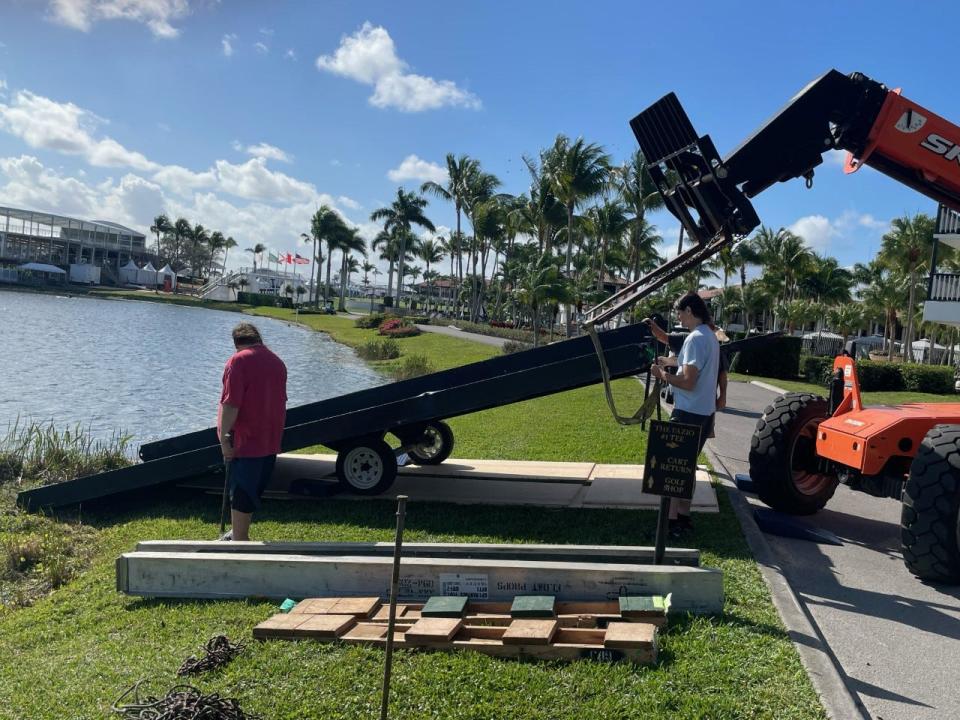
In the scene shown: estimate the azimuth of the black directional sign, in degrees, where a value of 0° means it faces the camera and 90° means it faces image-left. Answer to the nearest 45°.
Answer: approximately 0°

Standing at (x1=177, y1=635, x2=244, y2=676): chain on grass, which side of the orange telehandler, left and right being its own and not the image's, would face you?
front

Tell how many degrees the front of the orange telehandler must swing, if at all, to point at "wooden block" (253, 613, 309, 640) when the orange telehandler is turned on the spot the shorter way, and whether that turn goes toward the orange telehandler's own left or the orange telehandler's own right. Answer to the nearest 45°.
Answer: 0° — it already faces it

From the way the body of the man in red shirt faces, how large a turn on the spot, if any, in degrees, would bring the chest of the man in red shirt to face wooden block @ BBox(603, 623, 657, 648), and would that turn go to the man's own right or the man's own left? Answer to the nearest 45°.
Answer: approximately 180°

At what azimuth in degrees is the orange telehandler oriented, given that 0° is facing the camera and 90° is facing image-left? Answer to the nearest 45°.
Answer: approximately 45°

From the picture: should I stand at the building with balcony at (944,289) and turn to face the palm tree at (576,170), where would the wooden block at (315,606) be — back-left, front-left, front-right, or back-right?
back-left

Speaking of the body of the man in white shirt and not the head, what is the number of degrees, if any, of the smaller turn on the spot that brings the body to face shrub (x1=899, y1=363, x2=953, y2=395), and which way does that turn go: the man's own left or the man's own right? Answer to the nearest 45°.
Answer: approximately 90° to the man's own right

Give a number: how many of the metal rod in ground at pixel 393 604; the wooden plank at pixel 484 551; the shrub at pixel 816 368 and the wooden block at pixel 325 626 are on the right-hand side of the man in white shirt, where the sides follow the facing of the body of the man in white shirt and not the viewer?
1

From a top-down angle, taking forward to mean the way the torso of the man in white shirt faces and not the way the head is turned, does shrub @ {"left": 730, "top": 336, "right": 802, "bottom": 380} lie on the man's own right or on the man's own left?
on the man's own right

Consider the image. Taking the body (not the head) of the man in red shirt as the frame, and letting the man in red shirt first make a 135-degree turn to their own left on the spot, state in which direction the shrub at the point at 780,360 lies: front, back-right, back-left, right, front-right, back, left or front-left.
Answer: back-left

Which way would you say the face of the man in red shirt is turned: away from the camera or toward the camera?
away from the camera

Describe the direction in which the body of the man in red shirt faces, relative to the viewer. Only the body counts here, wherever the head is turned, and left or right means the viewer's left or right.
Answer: facing away from the viewer and to the left of the viewer

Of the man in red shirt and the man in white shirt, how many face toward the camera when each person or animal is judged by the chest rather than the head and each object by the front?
0

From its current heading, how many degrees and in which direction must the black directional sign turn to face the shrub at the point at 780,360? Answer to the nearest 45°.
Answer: approximately 180°

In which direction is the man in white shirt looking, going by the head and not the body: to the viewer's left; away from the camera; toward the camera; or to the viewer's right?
to the viewer's left

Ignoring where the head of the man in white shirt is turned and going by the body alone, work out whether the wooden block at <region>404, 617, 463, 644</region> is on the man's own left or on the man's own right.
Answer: on the man's own left

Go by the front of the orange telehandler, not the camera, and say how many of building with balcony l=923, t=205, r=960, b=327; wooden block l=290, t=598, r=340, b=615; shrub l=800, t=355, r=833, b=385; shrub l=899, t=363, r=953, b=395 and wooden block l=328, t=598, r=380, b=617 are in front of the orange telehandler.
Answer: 2

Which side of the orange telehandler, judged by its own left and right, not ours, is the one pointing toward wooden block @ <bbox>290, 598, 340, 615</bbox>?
front
